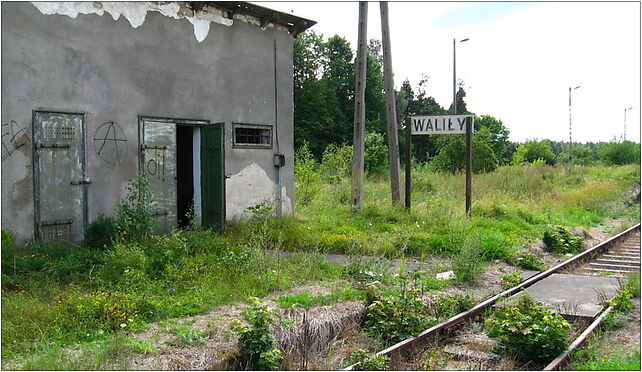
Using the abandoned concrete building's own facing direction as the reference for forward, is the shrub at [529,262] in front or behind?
in front

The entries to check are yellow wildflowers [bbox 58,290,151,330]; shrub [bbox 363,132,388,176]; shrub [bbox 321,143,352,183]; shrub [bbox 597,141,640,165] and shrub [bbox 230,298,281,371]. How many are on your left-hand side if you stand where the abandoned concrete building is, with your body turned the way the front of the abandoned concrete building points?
3

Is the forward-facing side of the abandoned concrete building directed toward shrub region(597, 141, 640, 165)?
no

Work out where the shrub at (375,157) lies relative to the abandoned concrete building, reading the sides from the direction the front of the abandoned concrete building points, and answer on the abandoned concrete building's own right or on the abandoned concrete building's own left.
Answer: on the abandoned concrete building's own left

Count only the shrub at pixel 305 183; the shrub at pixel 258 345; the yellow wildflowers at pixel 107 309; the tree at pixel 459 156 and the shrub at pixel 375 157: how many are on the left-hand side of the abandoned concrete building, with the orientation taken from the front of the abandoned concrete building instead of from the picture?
3

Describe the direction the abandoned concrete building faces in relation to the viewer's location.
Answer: facing the viewer and to the right of the viewer

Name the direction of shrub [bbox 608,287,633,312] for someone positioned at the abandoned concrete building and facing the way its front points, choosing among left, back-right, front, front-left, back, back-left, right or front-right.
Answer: front

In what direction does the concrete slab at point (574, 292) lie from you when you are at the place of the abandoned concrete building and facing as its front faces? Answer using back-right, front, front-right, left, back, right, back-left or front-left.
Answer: front

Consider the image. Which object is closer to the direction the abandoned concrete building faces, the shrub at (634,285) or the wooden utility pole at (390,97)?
the shrub

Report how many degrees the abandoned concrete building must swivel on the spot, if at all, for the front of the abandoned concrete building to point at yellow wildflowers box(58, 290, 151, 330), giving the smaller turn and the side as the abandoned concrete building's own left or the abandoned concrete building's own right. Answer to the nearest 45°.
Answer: approximately 45° to the abandoned concrete building's own right

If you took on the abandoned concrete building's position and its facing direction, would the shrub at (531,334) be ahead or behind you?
ahead

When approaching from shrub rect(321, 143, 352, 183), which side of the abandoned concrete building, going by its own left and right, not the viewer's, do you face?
left

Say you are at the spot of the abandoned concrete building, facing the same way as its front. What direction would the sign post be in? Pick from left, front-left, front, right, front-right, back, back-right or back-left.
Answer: front-left

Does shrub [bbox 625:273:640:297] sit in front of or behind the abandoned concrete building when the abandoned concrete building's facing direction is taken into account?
in front
